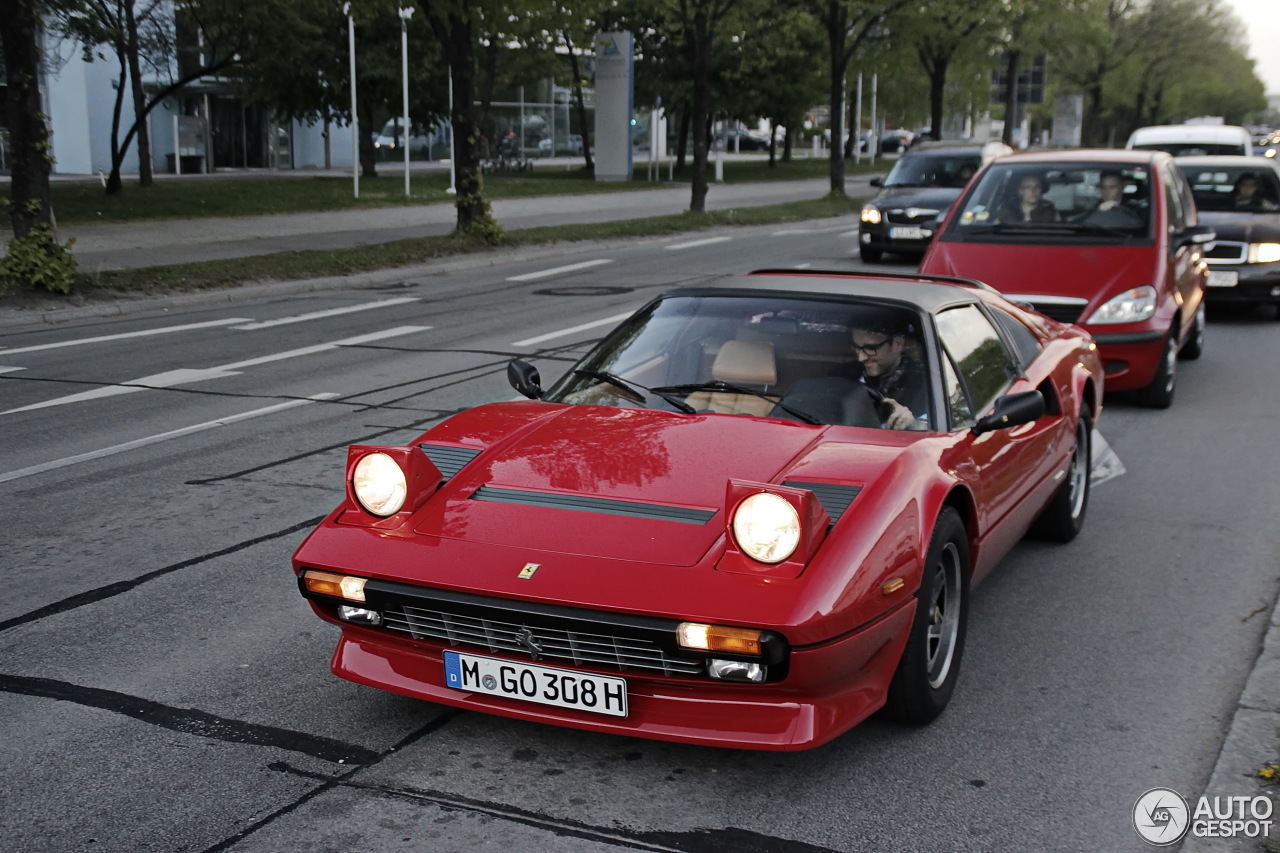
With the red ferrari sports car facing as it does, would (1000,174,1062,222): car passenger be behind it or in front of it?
behind

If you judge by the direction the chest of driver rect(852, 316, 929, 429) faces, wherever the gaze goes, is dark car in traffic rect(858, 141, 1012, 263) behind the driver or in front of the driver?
behind

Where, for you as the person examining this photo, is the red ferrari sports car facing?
facing the viewer and to the left of the viewer

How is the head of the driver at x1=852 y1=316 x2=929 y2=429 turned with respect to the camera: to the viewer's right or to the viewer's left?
to the viewer's left

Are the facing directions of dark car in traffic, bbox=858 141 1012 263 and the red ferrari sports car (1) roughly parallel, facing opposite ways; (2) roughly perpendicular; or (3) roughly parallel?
roughly parallel

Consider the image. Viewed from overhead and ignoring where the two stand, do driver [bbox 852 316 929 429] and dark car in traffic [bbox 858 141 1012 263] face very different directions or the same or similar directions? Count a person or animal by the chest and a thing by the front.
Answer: same or similar directions

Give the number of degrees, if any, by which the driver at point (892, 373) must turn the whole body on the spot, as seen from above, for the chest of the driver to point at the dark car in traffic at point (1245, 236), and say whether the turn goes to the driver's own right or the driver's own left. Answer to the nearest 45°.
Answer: approximately 135° to the driver's own right

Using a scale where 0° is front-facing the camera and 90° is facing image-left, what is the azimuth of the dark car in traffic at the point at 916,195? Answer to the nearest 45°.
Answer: approximately 45°

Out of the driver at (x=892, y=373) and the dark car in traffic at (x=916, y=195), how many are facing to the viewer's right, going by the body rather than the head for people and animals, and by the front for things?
0

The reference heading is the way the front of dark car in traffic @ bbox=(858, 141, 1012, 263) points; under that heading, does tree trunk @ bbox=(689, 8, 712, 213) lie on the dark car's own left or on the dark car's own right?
on the dark car's own right

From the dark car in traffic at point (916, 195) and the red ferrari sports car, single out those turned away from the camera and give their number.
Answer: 0

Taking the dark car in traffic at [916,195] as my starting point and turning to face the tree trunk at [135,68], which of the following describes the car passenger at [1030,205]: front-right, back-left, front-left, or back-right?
back-left

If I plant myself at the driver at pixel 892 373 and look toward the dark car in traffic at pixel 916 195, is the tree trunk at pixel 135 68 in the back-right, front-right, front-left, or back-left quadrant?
front-left

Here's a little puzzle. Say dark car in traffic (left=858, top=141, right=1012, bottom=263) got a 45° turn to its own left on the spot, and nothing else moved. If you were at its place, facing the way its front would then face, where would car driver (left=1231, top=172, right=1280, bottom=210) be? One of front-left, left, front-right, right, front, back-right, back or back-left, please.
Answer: front-left

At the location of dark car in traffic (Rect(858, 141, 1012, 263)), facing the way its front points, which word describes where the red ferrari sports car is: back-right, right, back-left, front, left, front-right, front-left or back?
front-left

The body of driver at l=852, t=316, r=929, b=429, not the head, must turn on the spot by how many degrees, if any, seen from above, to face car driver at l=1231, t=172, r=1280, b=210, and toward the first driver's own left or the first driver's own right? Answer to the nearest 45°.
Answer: approximately 135° to the first driver's own right
